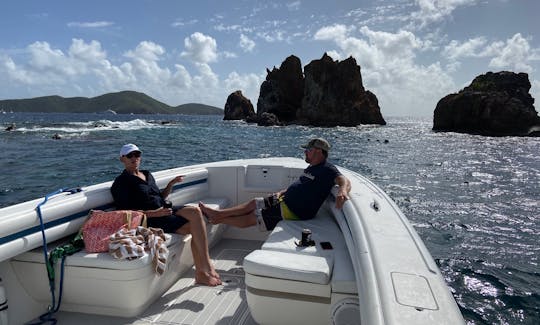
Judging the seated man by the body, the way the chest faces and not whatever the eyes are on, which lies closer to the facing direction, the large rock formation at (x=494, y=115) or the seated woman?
the seated woman

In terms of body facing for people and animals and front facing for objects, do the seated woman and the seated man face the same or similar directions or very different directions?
very different directions

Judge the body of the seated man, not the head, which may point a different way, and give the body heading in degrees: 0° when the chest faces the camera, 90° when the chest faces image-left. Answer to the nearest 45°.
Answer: approximately 90°

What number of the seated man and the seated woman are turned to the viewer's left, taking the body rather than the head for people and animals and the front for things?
1

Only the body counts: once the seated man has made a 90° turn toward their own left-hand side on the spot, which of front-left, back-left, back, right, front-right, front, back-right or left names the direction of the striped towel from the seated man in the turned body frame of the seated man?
front-right

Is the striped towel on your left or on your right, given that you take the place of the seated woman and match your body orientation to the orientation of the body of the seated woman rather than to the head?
on your right

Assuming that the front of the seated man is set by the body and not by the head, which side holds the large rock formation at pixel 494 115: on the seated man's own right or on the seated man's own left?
on the seated man's own right

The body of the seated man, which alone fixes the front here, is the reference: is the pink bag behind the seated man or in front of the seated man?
in front

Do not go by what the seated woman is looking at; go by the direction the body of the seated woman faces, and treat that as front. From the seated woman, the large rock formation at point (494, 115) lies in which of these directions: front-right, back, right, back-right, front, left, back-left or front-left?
left
